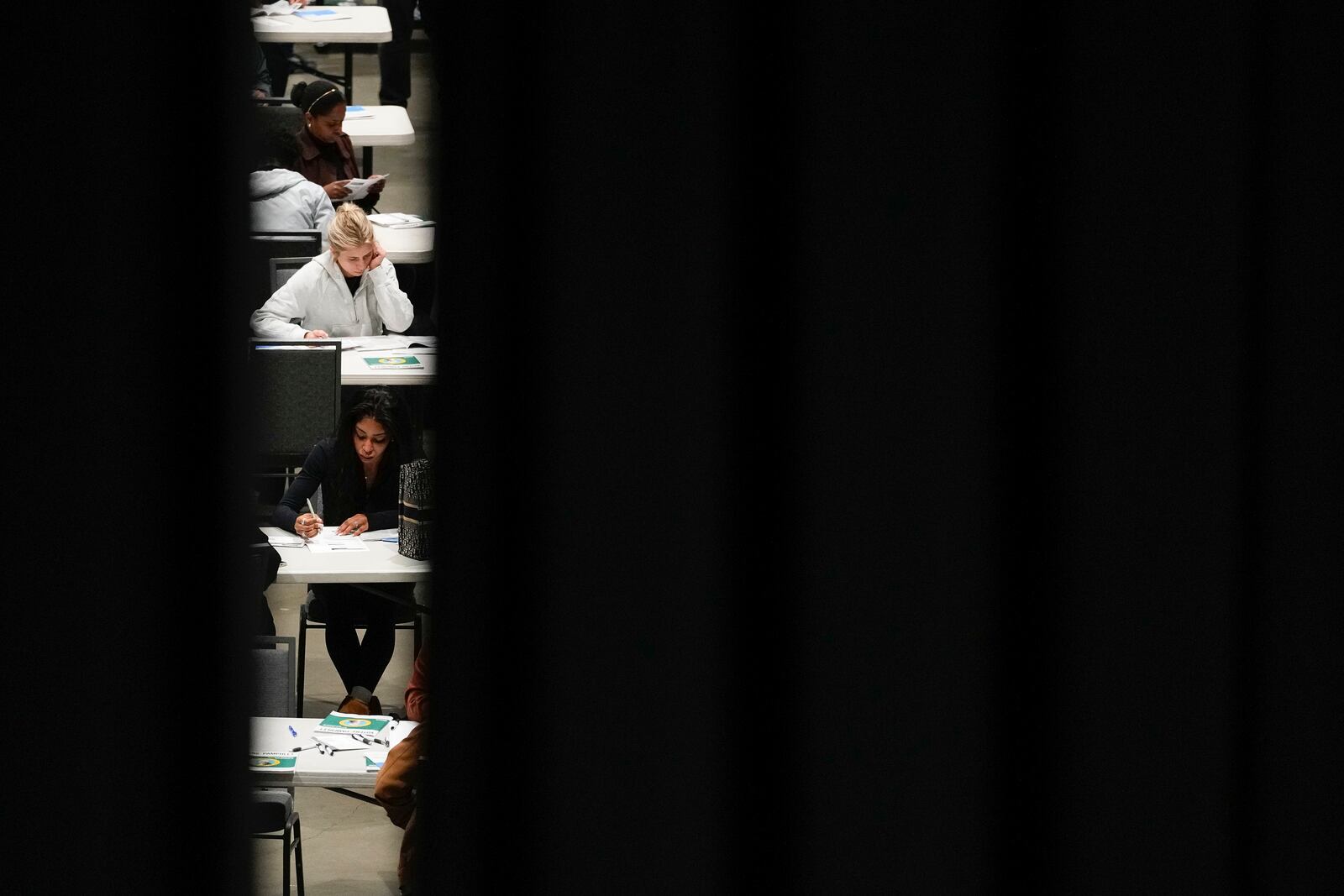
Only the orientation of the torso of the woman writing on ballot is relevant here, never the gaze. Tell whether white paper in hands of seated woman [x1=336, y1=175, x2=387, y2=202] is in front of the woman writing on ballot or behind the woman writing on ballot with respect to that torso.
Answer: behind

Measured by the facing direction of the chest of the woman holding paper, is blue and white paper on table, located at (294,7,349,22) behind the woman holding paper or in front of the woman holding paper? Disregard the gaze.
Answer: behind

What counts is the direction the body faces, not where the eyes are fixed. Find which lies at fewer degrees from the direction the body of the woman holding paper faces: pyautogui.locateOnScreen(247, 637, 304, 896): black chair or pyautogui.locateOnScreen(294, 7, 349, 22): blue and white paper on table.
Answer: the black chair

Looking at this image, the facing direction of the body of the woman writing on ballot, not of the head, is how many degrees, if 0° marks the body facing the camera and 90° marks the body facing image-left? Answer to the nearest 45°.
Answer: approximately 0°

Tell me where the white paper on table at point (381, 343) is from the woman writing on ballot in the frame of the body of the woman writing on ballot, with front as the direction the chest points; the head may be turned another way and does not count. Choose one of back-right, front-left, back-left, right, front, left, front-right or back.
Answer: back

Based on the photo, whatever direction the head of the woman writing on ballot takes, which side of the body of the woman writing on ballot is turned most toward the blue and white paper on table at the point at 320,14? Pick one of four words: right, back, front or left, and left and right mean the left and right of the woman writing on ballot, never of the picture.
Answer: back
